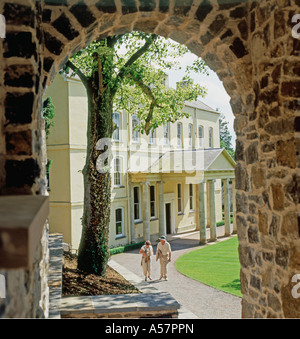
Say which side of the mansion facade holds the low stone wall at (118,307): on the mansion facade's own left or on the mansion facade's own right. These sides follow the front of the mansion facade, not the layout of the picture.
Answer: on the mansion facade's own right

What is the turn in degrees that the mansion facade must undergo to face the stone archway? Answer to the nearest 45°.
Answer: approximately 45° to its right

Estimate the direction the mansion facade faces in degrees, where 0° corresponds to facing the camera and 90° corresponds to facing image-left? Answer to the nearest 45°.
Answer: approximately 315°
